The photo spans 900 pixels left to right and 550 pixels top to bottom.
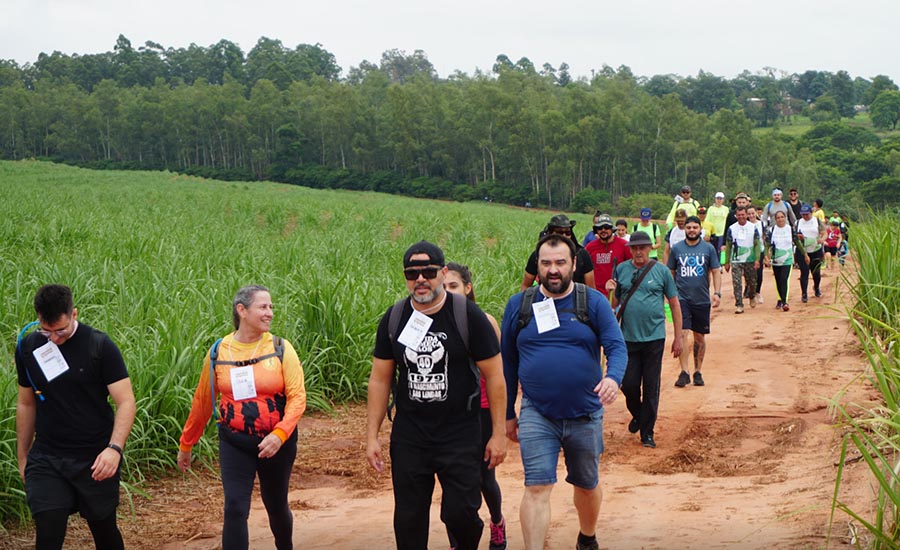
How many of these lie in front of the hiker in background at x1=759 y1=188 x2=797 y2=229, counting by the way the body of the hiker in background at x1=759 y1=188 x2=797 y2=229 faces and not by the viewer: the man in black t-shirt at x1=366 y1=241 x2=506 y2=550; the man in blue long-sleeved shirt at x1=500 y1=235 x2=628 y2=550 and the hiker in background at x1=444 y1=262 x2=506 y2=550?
3

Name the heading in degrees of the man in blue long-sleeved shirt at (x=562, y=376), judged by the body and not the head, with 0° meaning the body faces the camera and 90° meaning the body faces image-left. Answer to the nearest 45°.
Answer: approximately 0°

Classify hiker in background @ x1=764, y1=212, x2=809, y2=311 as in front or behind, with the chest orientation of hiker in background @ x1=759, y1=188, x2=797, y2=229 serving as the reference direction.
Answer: in front

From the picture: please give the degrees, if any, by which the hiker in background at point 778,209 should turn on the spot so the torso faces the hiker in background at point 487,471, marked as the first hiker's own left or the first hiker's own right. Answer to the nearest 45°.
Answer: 0° — they already face them

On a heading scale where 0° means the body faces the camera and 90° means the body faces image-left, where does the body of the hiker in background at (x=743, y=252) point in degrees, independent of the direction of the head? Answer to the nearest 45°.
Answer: approximately 0°

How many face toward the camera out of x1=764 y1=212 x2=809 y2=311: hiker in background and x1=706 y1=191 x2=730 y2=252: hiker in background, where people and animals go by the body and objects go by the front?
2

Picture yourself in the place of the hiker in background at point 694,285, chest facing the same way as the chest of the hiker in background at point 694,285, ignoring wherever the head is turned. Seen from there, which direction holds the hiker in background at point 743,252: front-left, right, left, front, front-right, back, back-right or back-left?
back
